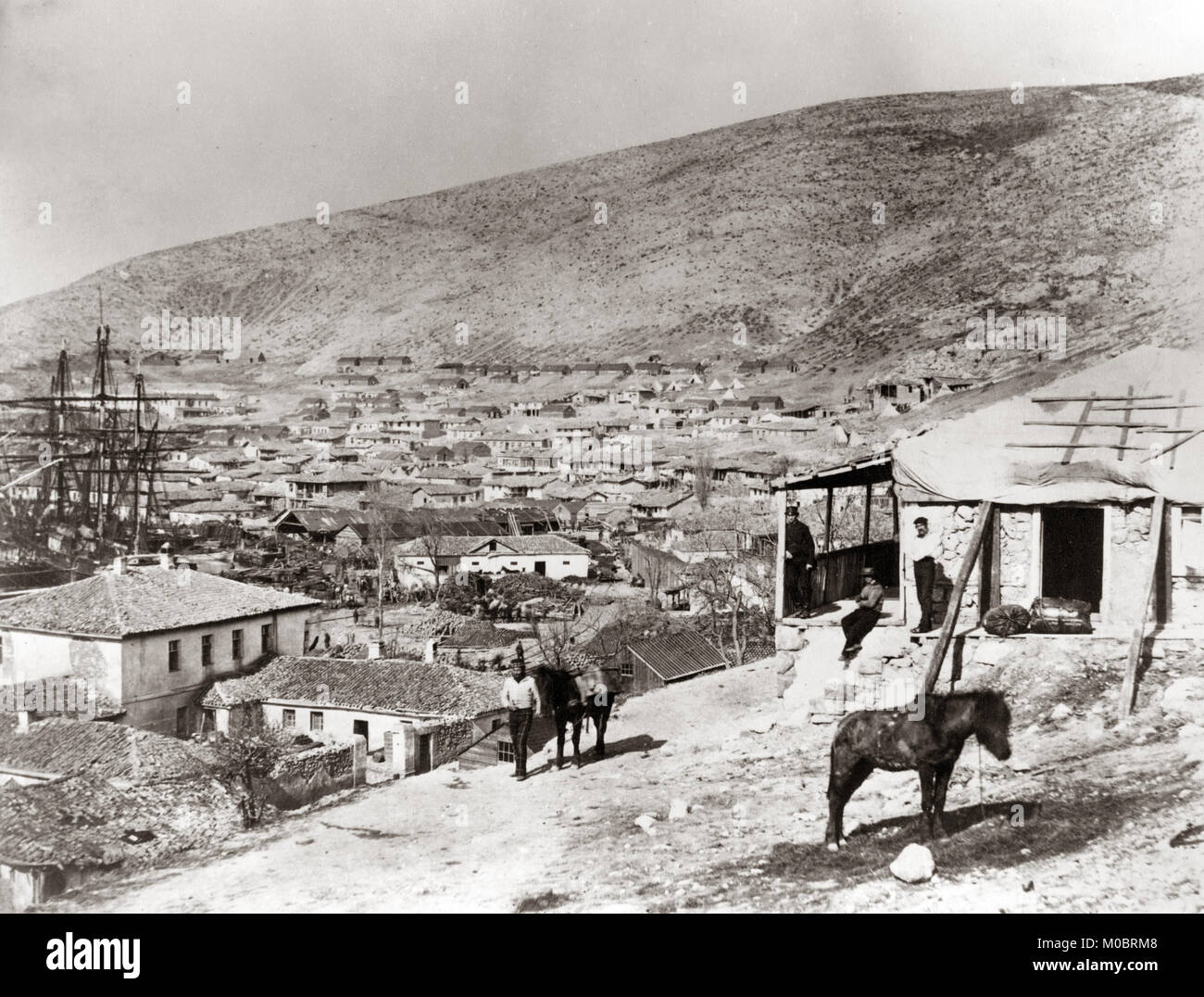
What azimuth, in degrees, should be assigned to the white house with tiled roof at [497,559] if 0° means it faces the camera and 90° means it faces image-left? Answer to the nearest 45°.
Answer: approximately 0°

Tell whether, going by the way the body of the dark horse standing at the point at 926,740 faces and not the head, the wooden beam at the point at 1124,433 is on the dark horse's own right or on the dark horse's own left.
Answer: on the dark horse's own left

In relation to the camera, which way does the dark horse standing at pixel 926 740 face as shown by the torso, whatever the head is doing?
to the viewer's right

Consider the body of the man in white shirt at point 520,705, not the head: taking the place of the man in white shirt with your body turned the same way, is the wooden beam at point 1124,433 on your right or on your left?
on your left

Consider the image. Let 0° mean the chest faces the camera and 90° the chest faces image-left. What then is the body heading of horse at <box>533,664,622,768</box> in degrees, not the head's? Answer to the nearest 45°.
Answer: approximately 45°

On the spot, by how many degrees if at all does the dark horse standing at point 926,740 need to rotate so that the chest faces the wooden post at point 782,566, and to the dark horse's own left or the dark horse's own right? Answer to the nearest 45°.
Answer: approximately 90° to the dark horse's own left
